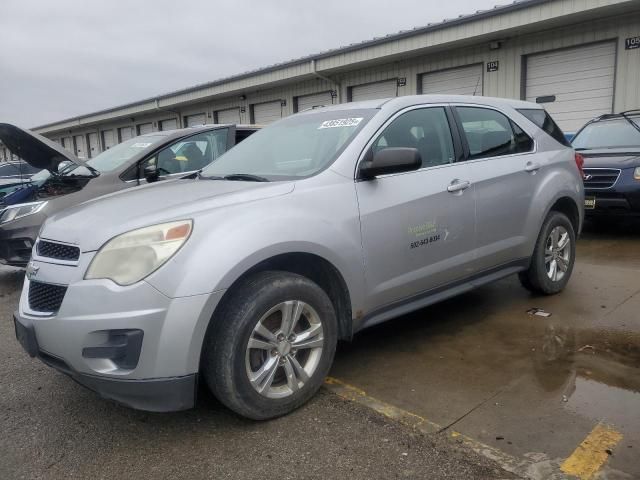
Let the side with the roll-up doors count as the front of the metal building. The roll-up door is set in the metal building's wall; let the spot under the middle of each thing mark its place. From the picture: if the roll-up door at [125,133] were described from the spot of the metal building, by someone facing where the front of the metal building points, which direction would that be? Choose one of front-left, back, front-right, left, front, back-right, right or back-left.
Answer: right

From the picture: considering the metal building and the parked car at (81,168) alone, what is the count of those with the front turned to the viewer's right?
0

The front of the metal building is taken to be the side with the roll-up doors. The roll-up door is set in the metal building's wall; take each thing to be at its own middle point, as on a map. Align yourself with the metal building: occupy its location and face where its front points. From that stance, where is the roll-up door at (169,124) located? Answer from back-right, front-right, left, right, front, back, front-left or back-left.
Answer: right

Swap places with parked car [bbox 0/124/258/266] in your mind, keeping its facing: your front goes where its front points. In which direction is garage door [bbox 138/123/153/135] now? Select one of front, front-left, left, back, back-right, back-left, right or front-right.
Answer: back-right

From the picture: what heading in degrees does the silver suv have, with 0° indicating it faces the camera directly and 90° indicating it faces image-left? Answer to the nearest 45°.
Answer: approximately 45°

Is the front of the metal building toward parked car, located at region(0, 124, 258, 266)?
yes

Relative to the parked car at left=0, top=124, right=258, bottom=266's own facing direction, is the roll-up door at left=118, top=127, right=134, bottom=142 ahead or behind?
behind

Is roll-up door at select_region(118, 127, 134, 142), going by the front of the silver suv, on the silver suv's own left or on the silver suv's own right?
on the silver suv's own right

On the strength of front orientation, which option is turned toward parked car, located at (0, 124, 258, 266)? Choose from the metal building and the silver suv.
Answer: the metal building

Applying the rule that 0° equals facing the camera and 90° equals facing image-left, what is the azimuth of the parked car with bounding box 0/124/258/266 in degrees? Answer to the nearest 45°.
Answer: approximately 45°
